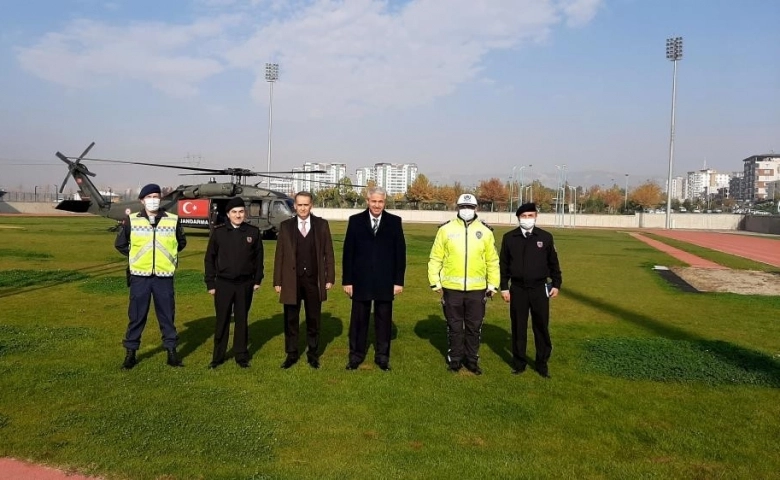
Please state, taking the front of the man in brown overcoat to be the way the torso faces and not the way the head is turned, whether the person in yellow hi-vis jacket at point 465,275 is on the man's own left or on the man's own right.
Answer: on the man's own left

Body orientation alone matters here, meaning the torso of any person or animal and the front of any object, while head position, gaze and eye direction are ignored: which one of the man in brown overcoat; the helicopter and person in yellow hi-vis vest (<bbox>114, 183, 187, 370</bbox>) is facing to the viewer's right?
the helicopter

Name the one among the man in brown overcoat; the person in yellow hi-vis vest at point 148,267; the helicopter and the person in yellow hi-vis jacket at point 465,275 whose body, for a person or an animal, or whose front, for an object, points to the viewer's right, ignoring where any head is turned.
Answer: the helicopter

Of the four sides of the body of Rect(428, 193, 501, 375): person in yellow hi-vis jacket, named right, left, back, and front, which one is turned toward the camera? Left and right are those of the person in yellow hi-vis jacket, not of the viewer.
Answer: front

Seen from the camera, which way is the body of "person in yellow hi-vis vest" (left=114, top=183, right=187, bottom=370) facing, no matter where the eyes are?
toward the camera

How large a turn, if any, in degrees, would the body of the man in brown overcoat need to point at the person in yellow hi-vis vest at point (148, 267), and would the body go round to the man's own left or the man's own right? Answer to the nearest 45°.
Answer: approximately 90° to the man's own right

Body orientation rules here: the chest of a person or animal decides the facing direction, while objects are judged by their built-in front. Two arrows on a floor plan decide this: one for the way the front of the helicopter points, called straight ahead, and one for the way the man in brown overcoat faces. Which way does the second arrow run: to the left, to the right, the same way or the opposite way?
to the right

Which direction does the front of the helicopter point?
to the viewer's right

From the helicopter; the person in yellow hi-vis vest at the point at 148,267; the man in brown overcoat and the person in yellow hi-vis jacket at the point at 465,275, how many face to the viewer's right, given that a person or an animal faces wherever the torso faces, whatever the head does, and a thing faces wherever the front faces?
1

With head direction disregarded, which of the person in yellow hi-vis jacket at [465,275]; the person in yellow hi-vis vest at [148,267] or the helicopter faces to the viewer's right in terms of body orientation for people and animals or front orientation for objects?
the helicopter

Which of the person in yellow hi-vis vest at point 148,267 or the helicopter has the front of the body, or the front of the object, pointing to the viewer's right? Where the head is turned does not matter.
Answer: the helicopter

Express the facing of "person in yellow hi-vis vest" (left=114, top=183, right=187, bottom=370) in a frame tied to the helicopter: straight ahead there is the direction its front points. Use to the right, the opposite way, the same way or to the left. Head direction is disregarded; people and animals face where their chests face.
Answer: to the right

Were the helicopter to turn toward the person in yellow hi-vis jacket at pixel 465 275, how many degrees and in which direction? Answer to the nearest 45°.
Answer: approximately 90° to its right

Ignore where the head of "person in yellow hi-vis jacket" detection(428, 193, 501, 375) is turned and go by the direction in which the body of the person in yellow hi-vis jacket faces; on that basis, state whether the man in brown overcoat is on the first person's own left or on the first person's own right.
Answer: on the first person's own right

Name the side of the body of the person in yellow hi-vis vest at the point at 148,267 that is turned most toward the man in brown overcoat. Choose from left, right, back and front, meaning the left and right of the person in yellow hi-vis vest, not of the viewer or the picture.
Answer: left
